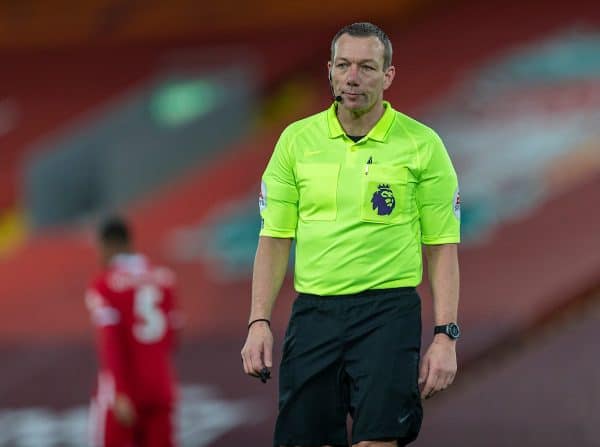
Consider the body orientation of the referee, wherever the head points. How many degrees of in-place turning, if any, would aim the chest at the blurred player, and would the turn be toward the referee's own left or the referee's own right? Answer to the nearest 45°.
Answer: approximately 135° to the referee's own right

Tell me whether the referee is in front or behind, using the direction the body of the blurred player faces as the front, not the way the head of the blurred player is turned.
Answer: behind

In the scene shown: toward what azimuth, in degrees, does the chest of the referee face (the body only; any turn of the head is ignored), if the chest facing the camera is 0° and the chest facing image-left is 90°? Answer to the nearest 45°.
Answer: approximately 0°

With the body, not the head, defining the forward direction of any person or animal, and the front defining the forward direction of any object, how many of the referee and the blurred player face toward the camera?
1
